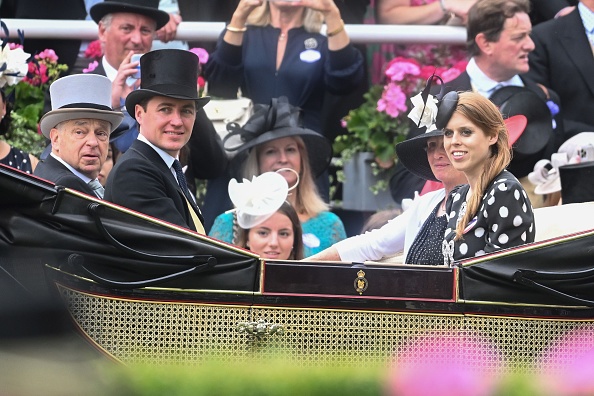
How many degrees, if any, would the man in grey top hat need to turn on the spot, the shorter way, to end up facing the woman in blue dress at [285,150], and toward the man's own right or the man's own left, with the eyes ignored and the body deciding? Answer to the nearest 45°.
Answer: approximately 90° to the man's own left

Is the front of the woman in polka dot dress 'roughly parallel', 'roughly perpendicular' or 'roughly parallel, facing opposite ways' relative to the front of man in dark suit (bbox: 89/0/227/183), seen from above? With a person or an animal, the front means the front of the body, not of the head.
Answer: roughly perpendicular

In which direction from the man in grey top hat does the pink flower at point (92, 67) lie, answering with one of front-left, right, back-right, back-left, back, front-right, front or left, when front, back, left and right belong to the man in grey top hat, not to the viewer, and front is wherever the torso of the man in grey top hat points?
back-left

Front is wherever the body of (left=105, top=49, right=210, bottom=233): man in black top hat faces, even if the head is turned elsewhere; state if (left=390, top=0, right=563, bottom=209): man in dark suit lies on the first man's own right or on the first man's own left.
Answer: on the first man's own left

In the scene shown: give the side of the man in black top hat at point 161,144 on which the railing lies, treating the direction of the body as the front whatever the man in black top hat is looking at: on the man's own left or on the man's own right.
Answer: on the man's own left

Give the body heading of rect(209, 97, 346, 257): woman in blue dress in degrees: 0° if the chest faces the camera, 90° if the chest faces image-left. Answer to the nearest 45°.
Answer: approximately 0°

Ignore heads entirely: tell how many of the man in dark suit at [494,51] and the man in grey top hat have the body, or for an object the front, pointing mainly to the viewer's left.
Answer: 0

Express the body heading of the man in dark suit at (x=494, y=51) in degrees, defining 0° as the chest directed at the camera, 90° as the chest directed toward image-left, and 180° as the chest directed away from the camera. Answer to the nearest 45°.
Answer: approximately 315°
